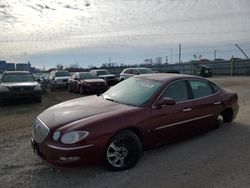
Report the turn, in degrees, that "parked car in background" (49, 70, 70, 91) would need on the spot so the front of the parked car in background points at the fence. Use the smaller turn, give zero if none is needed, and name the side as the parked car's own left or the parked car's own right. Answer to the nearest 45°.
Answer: approximately 90° to the parked car's own left

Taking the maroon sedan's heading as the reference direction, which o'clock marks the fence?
The fence is roughly at 5 o'clock from the maroon sedan.

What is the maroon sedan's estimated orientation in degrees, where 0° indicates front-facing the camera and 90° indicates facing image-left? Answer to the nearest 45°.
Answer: approximately 45°

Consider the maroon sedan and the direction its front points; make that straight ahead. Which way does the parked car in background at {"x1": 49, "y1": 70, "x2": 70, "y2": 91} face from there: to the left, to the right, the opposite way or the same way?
to the left

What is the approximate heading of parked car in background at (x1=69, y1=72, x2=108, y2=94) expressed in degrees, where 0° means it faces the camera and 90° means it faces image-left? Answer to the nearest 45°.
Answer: approximately 315°

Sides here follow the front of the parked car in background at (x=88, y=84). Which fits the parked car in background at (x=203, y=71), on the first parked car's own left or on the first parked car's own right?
on the first parked car's own left

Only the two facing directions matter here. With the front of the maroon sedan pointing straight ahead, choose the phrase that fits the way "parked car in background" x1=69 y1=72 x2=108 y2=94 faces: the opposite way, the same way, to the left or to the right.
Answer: to the left
